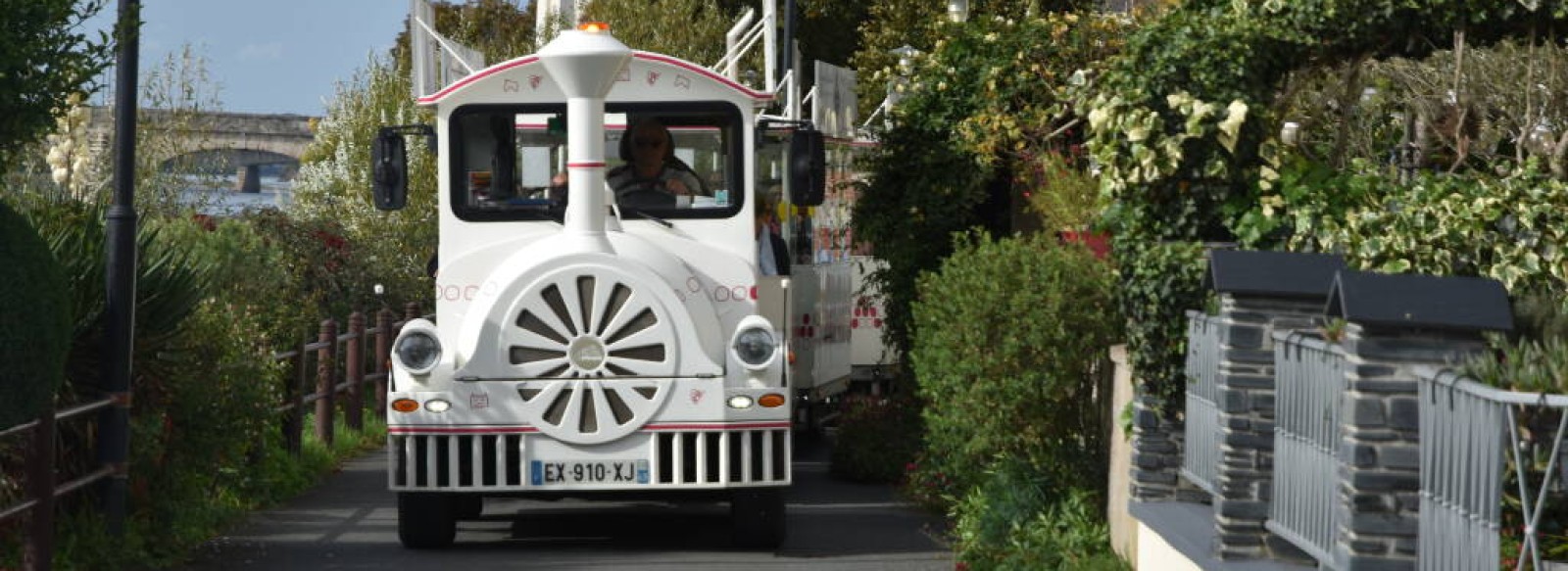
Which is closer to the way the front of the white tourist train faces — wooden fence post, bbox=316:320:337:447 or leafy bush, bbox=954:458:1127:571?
the leafy bush

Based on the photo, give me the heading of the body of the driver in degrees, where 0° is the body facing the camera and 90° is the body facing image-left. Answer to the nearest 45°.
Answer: approximately 0°

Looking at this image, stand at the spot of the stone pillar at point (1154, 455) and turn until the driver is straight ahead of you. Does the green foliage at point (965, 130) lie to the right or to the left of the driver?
right

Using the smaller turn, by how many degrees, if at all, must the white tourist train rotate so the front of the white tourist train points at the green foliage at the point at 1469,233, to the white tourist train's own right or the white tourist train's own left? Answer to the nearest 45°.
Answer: approximately 45° to the white tourist train's own left

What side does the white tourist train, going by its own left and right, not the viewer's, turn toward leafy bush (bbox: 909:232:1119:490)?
left

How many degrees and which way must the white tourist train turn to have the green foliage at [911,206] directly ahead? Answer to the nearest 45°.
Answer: approximately 135° to its left
